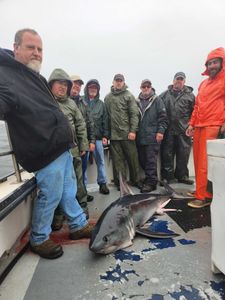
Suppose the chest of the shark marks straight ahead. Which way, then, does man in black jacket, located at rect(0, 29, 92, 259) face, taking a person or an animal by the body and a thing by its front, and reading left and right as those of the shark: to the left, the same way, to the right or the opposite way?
to the left

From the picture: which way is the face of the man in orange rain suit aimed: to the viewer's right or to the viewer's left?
to the viewer's left

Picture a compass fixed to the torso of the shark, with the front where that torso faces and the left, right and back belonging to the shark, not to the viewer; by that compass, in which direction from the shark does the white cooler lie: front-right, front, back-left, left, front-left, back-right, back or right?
left

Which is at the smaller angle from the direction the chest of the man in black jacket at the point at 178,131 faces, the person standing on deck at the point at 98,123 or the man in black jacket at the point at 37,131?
the man in black jacket

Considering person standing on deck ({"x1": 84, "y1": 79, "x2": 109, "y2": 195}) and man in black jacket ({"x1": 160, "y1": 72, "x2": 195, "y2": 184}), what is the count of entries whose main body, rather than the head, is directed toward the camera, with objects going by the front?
2

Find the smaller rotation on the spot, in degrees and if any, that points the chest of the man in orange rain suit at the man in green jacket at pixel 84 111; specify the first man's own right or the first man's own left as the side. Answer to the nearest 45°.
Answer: approximately 45° to the first man's own right

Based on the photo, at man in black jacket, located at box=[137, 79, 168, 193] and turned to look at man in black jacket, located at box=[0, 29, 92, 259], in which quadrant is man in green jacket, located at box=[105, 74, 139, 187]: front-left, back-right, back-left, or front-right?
front-right

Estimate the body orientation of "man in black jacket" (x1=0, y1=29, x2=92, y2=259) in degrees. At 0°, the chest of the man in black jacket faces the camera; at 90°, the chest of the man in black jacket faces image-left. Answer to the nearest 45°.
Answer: approximately 315°

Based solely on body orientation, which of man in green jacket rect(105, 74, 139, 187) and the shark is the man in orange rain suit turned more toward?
the shark

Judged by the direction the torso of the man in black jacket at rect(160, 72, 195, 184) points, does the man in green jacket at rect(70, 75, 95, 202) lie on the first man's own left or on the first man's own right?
on the first man's own right

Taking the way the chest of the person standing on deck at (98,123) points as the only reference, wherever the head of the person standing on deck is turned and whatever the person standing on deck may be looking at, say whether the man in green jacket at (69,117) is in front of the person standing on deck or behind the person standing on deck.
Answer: in front

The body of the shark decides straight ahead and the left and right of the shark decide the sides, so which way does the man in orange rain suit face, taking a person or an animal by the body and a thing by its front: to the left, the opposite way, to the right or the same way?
the same way

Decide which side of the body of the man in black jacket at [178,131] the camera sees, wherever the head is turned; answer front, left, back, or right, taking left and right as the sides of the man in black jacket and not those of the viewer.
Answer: front

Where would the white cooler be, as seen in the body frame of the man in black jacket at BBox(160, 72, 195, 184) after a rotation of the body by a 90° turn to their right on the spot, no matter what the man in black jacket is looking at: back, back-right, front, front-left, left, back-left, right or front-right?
left

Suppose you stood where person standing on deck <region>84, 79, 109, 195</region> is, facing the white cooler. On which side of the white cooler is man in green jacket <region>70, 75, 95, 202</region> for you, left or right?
right

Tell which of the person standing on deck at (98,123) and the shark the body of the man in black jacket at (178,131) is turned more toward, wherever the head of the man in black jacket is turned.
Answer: the shark

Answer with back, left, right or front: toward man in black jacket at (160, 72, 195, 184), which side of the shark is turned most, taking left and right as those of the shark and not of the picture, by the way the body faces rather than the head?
back

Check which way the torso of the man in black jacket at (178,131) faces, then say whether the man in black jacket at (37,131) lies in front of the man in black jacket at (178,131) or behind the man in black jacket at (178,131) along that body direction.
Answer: in front

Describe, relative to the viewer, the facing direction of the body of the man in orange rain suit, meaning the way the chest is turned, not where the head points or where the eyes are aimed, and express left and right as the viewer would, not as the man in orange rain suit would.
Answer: facing the viewer and to the left of the viewer
